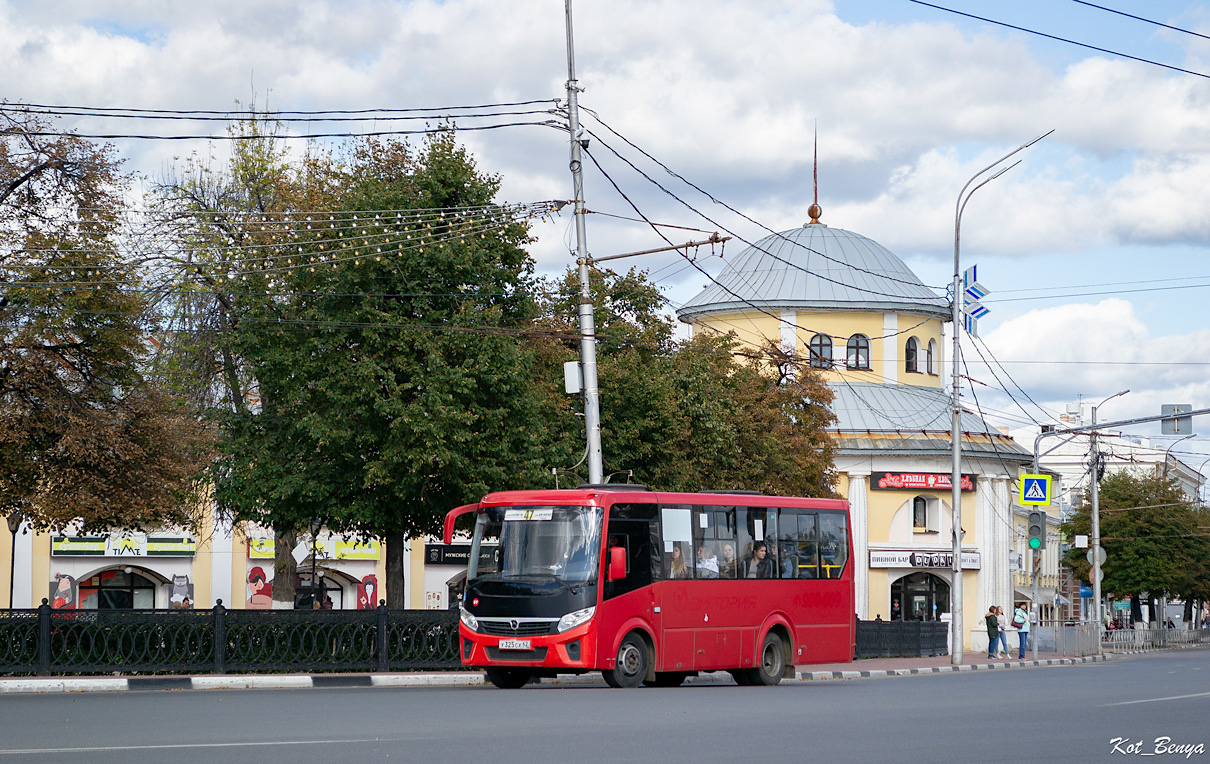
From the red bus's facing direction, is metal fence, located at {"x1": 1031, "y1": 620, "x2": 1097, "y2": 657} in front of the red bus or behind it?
behind

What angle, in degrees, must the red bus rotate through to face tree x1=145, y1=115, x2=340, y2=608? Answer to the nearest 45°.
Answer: approximately 90° to its right

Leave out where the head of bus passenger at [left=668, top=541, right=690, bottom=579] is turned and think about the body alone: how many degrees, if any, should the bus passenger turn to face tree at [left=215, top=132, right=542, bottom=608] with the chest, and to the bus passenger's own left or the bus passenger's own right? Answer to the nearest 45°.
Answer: approximately 90° to the bus passenger's own right

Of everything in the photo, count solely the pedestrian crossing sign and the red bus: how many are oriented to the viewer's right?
0

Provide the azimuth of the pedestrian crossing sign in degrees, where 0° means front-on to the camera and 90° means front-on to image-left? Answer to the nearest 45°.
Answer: approximately 0°

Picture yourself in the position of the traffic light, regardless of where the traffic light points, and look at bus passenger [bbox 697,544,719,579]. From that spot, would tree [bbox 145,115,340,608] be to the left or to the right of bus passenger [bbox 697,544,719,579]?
right

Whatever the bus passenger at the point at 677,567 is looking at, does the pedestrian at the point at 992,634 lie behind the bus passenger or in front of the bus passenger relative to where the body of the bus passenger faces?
behind
